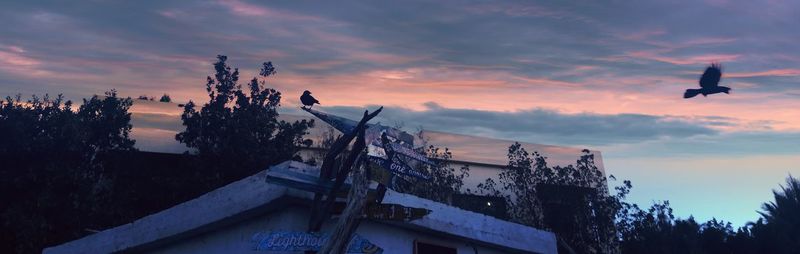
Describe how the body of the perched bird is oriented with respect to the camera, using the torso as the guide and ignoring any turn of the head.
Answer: to the viewer's left

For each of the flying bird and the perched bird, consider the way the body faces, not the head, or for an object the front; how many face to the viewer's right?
1

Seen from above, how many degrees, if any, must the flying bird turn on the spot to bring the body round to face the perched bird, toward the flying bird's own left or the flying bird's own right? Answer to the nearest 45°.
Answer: approximately 180°

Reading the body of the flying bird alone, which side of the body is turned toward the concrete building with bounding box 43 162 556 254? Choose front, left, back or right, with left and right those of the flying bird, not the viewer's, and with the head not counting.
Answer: back

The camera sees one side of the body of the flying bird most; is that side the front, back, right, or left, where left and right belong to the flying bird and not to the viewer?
right

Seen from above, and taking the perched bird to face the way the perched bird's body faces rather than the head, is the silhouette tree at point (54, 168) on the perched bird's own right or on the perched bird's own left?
on the perched bird's own right

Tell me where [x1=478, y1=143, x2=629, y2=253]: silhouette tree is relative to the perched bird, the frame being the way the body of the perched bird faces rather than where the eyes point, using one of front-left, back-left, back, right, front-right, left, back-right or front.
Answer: back-right
